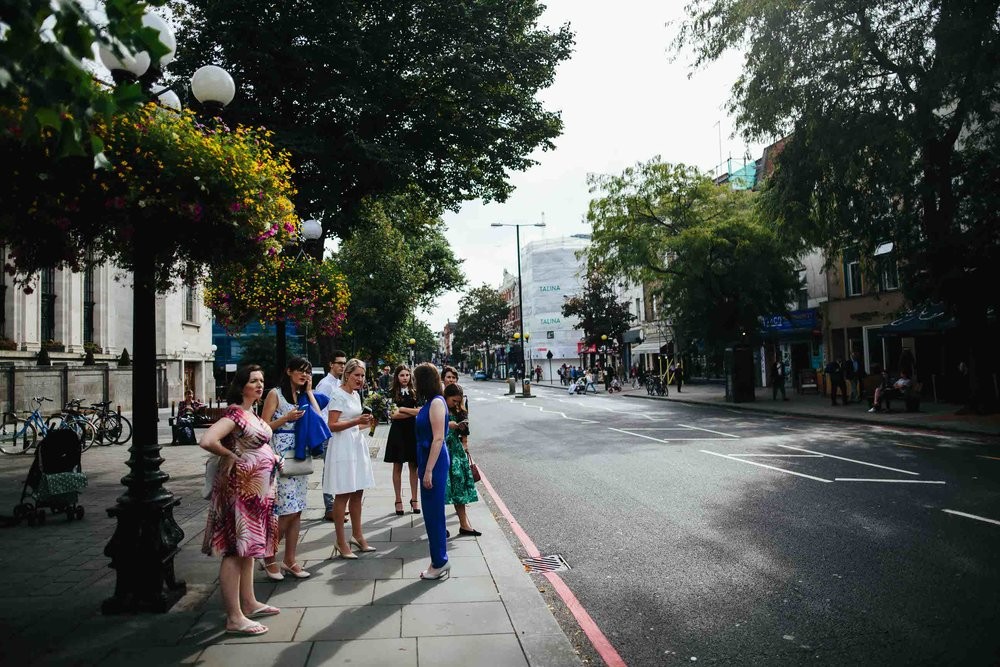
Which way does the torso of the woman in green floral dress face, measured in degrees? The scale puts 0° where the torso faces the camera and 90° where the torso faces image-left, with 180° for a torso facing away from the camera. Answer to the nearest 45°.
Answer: approximately 45°

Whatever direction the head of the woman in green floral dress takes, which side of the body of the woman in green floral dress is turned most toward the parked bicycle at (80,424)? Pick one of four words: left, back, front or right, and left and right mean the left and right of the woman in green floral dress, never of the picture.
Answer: right

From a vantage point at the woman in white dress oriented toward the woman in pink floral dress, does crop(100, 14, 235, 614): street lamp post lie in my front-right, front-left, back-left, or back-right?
front-right

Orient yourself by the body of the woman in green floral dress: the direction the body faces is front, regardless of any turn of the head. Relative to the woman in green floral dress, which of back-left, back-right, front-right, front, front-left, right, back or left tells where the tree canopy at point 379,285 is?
back-right

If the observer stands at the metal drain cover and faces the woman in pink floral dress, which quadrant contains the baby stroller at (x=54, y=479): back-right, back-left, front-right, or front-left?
front-right

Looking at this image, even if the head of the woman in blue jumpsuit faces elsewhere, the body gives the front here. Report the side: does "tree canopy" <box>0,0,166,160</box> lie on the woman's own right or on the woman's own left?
on the woman's own left

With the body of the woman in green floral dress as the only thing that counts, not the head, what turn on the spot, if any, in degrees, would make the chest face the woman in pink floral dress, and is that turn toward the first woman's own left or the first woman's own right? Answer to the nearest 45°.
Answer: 0° — they already face them

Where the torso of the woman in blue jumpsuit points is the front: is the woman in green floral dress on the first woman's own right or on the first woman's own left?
on the first woman's own right

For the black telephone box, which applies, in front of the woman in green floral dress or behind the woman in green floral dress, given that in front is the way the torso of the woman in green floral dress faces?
behind

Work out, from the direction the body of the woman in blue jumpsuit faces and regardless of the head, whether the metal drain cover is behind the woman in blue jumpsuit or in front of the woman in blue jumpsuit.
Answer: behind

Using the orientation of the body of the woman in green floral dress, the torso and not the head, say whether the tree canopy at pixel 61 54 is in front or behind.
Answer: in front

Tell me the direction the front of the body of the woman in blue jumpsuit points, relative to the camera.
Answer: to the viewer's left
